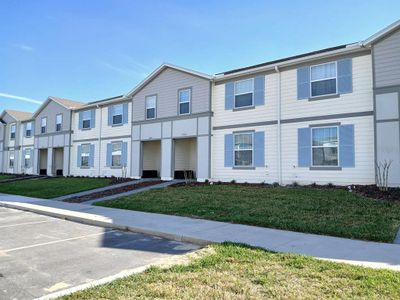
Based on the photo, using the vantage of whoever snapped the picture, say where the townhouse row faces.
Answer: facing the viewer and to the left of the viewer
